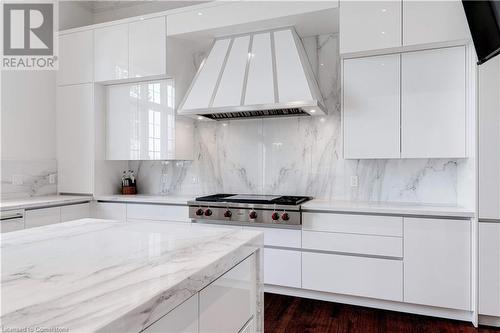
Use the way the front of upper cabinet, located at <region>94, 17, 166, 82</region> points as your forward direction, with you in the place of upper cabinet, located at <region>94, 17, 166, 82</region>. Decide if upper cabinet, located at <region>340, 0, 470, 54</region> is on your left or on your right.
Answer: on your left

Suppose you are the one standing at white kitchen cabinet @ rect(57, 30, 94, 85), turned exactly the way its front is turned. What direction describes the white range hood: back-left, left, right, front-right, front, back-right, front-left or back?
left

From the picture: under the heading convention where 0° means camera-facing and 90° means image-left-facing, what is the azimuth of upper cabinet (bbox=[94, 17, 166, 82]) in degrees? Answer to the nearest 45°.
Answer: approximately 45°

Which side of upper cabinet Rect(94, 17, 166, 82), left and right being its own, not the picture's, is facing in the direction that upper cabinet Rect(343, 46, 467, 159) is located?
left

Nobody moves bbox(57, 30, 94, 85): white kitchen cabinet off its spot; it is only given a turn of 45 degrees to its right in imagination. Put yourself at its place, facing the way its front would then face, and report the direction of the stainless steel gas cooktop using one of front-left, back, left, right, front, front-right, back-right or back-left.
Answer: back-left

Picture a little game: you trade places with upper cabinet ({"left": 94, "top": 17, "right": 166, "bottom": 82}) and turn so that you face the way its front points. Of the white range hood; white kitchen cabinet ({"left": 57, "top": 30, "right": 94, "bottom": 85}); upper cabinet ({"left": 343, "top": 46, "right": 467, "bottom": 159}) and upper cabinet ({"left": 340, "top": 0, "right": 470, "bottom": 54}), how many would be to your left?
3

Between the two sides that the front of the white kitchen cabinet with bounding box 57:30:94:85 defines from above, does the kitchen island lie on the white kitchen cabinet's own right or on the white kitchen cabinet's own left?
on the white kitchen cabinet's own left
